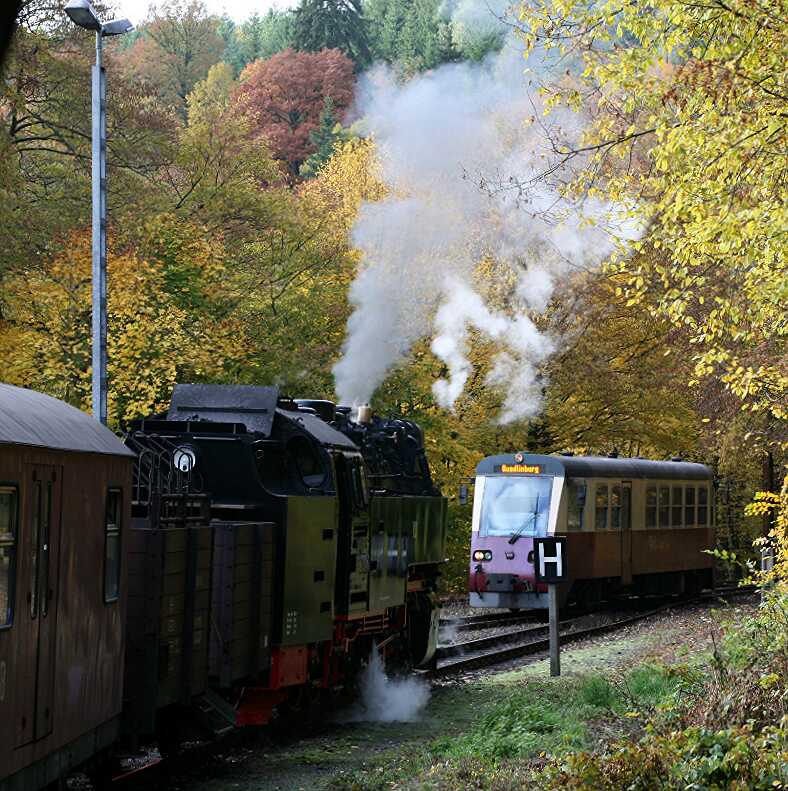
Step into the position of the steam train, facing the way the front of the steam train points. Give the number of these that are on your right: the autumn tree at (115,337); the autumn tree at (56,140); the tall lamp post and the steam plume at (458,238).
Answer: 0

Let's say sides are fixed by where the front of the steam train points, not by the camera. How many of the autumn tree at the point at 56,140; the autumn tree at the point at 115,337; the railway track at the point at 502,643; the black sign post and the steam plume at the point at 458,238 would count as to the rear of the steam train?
0

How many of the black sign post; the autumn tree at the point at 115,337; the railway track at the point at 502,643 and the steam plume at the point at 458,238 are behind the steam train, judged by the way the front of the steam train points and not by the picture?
0

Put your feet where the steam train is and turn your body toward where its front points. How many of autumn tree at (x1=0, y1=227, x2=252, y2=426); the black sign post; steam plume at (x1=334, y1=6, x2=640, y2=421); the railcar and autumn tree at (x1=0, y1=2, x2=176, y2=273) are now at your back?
0

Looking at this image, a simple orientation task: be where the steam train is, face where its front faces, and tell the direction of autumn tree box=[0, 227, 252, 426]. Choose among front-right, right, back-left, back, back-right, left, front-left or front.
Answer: front-left

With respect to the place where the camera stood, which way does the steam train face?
facing away from the viewer and to the right of the viewer

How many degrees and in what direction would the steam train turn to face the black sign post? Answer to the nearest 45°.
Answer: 0° — it already faces it

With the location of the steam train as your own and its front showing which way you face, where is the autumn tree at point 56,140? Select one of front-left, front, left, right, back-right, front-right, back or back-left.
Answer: front-left

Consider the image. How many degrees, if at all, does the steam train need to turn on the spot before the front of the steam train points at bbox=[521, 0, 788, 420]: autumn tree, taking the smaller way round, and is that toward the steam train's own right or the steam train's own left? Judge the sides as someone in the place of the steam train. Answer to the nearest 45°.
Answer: approximately 45° to the steam train's own right

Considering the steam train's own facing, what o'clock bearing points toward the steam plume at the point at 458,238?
The steam plume is roughly at 11 o'clock from the steam train.

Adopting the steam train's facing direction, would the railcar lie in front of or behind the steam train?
in front

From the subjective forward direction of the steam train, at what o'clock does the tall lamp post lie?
The tall lamp post is roughly at 10 o'clock from the steam train.
